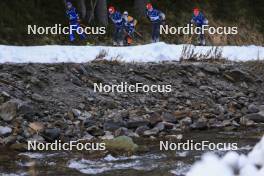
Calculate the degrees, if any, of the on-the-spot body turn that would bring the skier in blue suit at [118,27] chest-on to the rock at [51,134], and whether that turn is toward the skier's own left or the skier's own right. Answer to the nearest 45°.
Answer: approximately 90° to the skier's own left

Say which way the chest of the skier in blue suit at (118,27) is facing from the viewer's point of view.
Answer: to the viewer's left

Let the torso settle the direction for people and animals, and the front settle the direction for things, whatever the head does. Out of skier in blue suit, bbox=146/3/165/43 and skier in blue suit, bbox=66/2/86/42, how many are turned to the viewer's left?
2

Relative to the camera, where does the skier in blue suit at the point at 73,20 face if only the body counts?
to the viewer's left

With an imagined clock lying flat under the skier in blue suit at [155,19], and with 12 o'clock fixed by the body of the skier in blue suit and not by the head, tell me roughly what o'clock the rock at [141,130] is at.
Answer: The rock is roughly at 9 o'clock from the skier in blue suit.

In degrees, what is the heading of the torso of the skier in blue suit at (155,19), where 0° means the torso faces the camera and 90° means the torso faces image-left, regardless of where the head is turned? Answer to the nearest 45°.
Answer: approximately 90°

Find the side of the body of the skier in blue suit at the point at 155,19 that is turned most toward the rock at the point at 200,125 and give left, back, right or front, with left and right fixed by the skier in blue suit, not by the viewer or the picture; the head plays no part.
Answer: left
